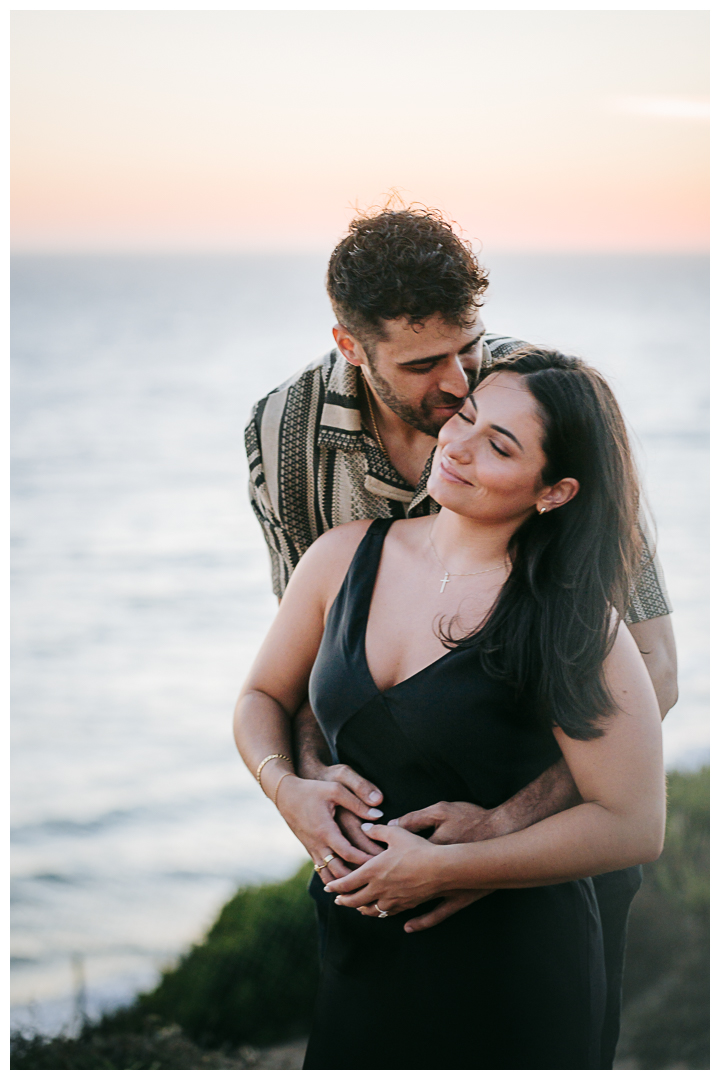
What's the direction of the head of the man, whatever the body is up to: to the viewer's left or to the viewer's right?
to the viewer's right

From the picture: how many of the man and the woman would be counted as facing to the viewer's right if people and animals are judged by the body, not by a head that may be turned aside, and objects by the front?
0

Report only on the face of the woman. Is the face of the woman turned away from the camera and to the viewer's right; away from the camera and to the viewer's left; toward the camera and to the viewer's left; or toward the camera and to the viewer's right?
toward the camera and to the viewer's left

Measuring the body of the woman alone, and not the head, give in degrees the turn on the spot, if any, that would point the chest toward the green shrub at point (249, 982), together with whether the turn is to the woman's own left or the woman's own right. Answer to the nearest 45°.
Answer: approximately 90° to the woman's own right

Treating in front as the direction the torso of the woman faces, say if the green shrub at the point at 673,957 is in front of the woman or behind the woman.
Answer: behind

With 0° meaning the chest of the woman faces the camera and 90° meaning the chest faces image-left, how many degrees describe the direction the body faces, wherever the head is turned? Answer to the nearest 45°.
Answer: approximately 45°

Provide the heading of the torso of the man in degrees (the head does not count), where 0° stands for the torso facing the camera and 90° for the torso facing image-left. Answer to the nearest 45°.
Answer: approximately 0°
